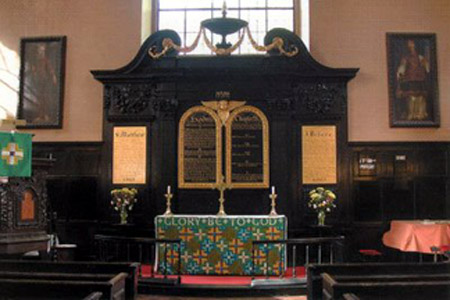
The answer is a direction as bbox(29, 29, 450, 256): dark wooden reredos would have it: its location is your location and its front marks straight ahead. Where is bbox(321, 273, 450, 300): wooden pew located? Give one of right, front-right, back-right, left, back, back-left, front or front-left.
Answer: front

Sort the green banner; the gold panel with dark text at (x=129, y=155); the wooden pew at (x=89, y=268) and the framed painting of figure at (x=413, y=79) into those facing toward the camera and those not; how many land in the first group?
3

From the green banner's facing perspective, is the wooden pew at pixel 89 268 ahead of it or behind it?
ahead

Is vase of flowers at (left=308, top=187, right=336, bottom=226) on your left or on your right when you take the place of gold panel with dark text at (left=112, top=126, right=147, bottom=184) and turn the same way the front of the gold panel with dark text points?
on your left

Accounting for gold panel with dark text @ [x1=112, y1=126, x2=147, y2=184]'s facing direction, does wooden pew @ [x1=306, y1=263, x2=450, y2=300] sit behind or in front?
in front

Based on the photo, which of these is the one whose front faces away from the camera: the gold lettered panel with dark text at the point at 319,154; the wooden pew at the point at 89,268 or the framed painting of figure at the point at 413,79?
the wooden pew

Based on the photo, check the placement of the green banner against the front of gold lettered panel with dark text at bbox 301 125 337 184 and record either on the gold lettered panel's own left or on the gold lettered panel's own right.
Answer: on the gold lettered panel's own right

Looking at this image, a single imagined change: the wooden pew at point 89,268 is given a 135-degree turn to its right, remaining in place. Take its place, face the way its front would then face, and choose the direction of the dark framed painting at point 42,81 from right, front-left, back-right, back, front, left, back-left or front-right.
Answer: back-left

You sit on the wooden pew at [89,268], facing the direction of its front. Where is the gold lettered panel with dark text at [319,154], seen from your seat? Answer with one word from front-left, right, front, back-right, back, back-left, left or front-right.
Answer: front-right

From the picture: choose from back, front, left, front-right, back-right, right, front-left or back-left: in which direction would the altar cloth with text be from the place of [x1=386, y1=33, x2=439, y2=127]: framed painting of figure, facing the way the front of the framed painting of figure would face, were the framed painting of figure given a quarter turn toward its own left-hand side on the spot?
back-right

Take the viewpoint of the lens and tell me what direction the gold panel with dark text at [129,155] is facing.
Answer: facing the viewer

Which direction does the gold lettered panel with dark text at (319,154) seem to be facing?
toward the camera

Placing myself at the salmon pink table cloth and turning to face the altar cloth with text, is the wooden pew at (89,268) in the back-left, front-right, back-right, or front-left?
front-left

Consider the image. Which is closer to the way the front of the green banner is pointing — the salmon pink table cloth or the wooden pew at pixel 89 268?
the wooden pew

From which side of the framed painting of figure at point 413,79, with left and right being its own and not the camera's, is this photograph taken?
front

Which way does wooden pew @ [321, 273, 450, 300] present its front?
away from the camera

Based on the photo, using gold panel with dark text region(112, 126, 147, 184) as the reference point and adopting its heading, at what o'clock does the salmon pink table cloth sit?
The salmon pink table cloth is roughly at 10 o'clock from the gold panel with dark text.

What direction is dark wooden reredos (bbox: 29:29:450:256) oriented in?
toward the camera

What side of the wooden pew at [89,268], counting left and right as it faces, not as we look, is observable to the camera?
back

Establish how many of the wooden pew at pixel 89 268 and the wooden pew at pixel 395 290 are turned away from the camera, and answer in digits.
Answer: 2

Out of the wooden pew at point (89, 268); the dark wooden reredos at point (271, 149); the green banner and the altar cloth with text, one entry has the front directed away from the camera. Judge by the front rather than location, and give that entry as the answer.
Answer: the wooden pew

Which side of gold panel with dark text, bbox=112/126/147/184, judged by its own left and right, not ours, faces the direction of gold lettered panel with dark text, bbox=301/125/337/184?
left
